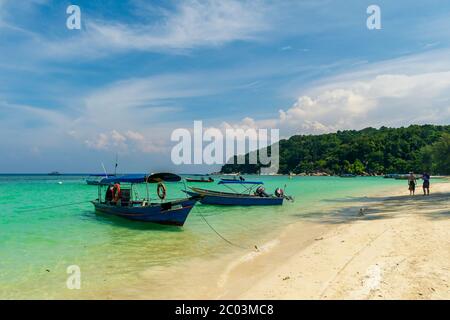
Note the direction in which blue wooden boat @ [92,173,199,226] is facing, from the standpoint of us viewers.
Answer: facing the viewer and to the right of the viewer
